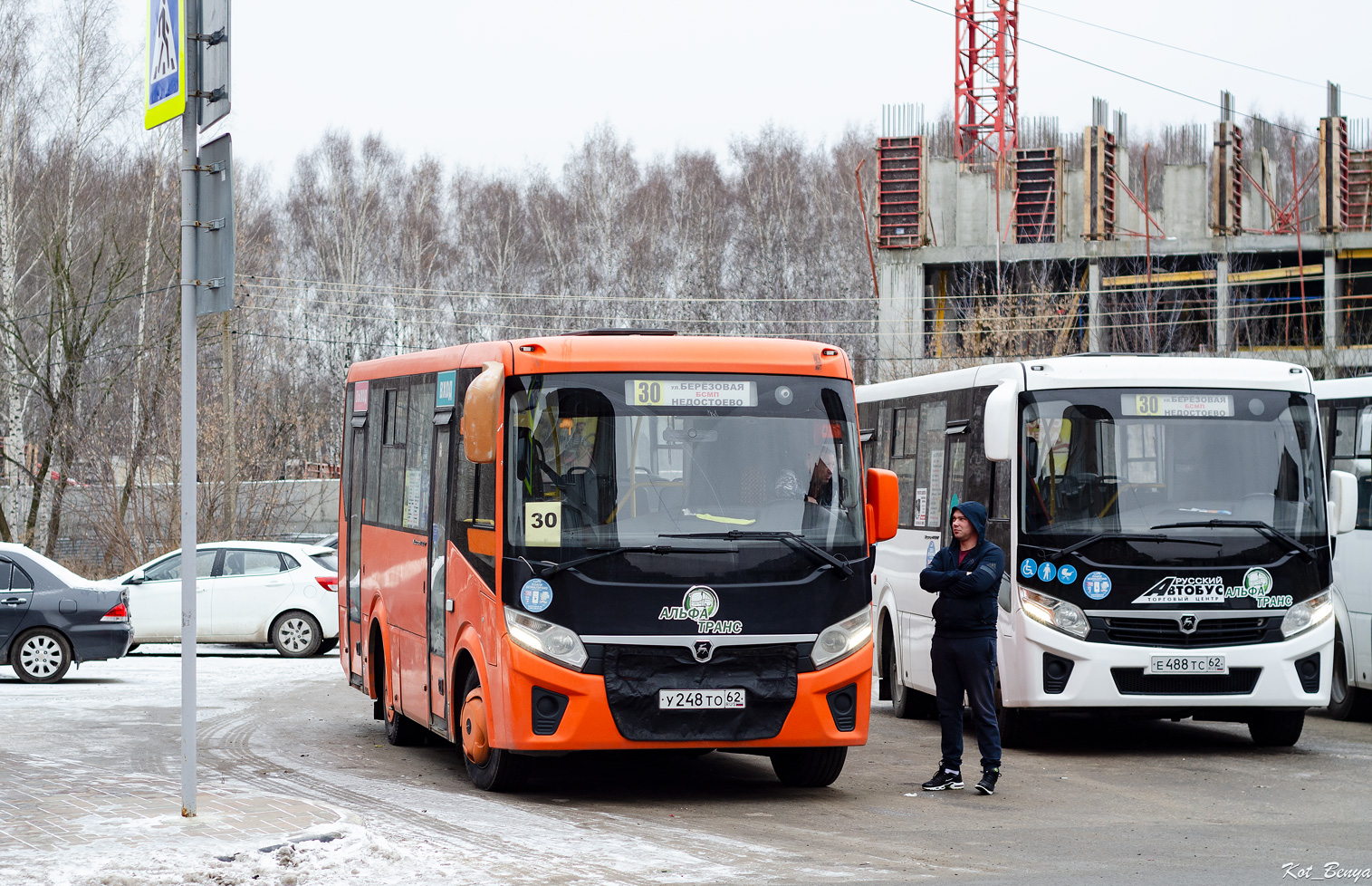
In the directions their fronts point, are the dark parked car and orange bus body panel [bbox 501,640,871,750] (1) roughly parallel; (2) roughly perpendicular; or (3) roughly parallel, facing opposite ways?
roughly perpendicular

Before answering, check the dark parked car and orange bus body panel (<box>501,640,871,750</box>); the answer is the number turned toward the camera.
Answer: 1

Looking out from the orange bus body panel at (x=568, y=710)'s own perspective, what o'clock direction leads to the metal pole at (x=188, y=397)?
The metal pole is roughly at 2 o'clock from the orange bus body panel.

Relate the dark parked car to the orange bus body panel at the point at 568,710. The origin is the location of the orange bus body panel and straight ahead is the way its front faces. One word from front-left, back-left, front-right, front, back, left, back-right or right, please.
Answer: back-right

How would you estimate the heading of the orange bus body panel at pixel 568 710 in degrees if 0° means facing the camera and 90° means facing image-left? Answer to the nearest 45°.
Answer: approximately 0°

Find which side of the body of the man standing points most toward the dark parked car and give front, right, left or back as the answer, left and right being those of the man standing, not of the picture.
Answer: right

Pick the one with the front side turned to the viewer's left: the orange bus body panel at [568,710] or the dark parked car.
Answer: the dark parked car

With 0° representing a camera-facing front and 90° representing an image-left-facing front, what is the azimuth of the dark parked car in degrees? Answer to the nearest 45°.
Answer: approximately 90°

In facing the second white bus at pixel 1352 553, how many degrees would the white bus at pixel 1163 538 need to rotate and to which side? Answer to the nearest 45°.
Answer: approximately 135° to its left
